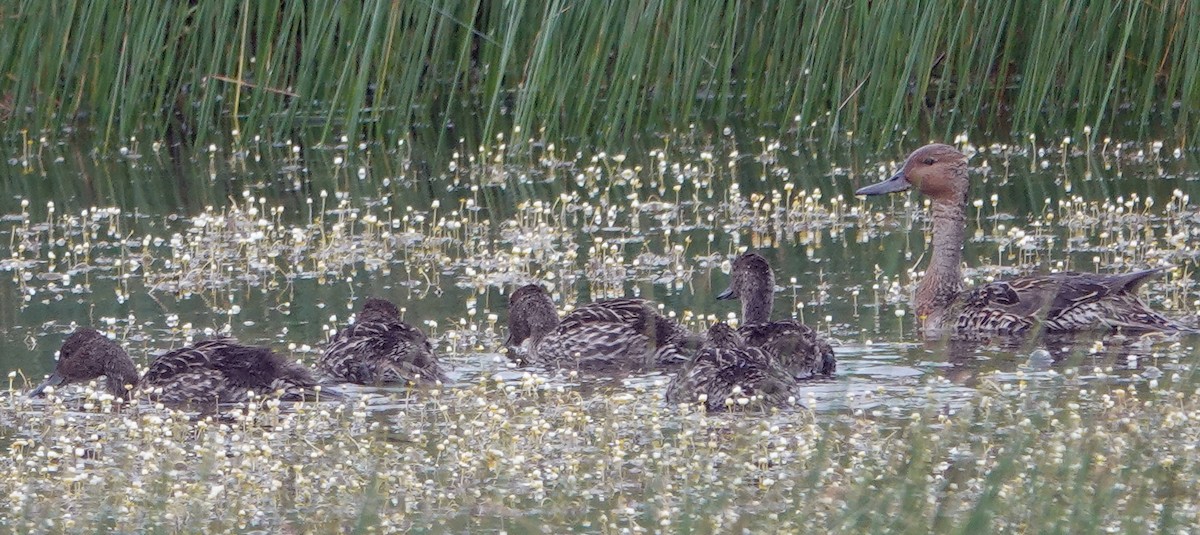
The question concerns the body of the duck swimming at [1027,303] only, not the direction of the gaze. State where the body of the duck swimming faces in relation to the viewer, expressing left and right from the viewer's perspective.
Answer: facing to the left of the viewer

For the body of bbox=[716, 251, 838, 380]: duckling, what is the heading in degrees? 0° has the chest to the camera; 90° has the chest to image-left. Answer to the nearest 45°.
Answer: approximately 135°

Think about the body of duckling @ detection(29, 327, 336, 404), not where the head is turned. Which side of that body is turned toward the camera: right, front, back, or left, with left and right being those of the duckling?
left

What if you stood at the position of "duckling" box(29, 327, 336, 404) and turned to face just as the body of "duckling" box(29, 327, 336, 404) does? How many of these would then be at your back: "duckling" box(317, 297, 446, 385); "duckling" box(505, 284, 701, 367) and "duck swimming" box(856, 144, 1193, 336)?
3

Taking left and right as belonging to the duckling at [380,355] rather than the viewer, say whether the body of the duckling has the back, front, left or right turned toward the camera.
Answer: back

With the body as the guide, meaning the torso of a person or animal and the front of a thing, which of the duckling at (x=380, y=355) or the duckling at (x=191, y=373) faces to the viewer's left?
the duckling at (x=191, y=373)

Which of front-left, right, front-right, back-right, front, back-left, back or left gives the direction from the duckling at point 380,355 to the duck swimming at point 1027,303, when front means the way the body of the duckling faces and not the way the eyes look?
right

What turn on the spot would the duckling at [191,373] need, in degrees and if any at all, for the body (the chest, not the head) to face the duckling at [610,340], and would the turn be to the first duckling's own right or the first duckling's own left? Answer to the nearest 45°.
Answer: approximately 180°

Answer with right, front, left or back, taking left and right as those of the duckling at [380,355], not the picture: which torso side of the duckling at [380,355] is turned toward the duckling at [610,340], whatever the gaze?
right

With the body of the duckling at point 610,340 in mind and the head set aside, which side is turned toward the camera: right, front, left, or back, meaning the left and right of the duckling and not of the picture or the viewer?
left

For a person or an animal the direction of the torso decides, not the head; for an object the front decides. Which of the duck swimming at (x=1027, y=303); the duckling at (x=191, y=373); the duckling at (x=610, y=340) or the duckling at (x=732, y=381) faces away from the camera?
the duckling at (x=732, y=381)

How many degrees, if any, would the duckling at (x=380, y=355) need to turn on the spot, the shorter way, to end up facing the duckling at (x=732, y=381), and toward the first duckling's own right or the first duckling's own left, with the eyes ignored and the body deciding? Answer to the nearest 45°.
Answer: approximately 135° to the first duckling's own right

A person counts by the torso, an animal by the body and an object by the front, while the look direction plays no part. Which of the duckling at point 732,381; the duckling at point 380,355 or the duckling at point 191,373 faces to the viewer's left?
the duckling at point 191,373

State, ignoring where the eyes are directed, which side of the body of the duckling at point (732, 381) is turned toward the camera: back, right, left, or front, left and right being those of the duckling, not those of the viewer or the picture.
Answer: back

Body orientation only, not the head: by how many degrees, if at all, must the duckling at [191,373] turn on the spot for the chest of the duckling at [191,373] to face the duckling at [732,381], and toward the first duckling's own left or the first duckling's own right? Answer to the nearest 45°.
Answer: approximately 135° to the first duckling's own left

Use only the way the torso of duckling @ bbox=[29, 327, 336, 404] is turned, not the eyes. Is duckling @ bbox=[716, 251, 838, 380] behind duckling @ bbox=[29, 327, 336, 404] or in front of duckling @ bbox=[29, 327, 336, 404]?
behind

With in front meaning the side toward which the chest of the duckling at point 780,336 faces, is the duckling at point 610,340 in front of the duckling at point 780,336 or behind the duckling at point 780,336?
in front

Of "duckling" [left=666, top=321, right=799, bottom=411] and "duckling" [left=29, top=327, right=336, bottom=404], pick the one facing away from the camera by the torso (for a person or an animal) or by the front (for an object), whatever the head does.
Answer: "duckling" [left=666, top=321, right=799, bottom=411]

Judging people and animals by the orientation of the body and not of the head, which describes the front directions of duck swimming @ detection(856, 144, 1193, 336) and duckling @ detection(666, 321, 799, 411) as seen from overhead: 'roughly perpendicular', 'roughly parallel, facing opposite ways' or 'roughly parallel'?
roughly perpendicular
